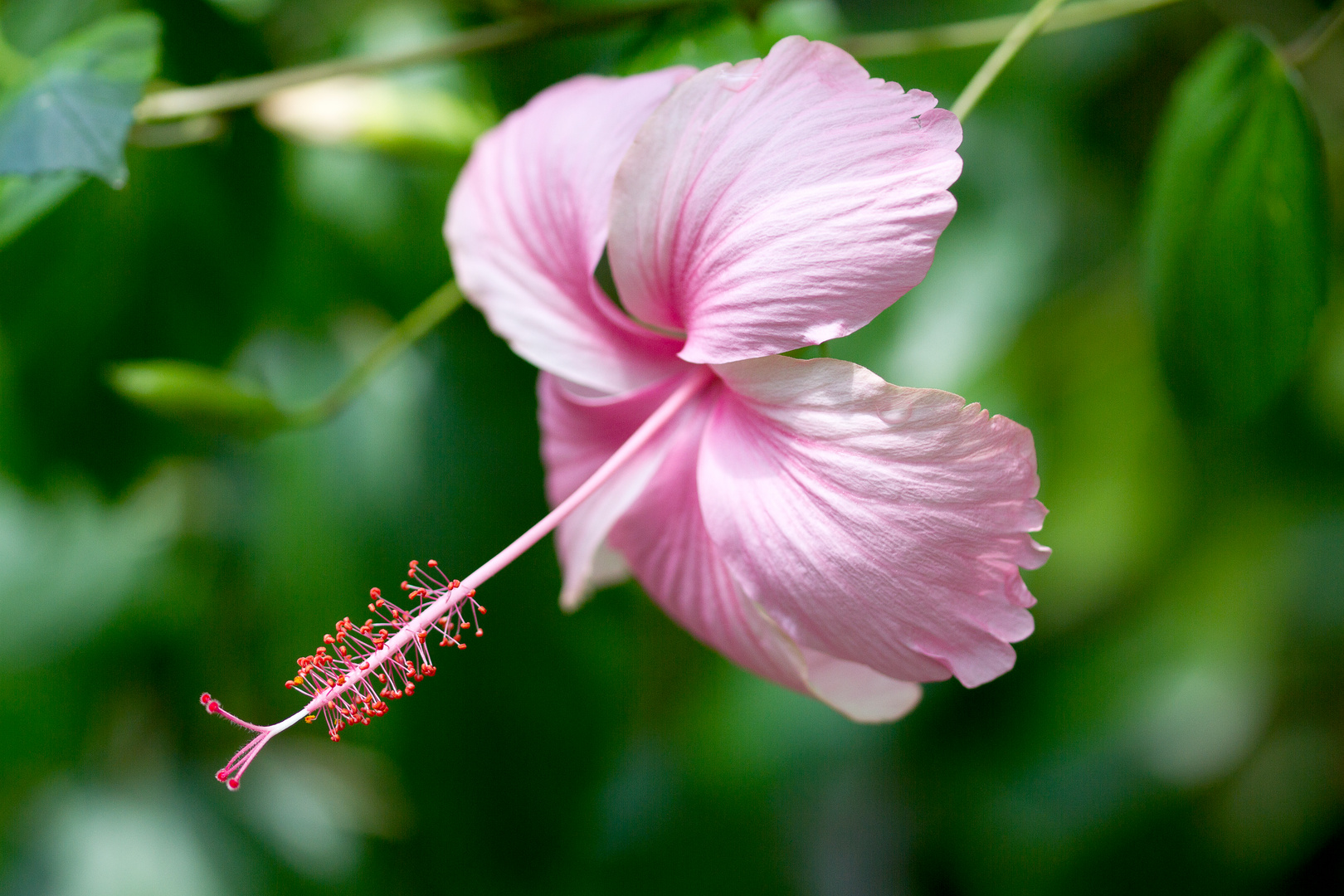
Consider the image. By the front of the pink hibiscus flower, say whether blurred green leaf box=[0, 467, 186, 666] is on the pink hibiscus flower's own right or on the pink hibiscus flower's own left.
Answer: on the pink hibiscus flower's own right

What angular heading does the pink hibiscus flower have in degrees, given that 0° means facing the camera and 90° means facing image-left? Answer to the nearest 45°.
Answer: approximately 45°
